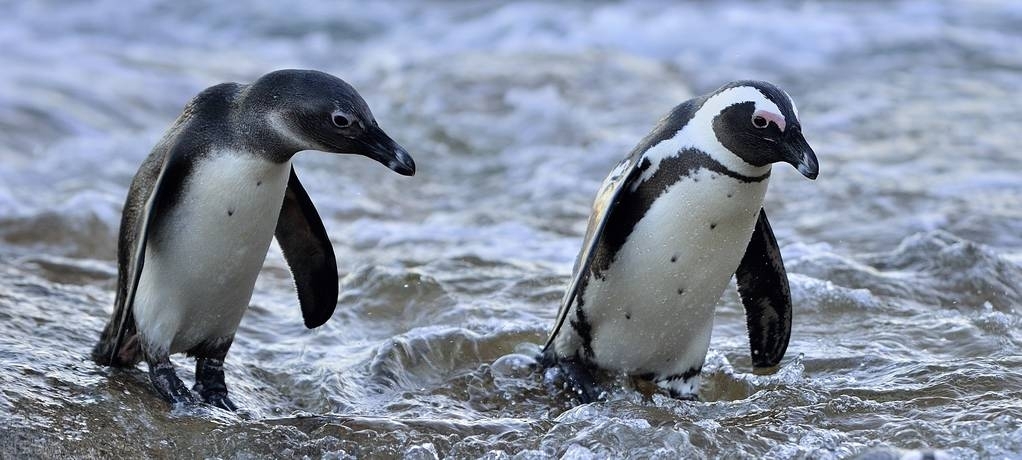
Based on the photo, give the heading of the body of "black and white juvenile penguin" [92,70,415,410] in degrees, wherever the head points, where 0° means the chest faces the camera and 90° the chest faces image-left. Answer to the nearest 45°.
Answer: approximately 315°

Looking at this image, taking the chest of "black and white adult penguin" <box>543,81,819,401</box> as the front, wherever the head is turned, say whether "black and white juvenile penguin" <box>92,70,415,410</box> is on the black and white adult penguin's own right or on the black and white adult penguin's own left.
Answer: on the black and white adult penguin's own right

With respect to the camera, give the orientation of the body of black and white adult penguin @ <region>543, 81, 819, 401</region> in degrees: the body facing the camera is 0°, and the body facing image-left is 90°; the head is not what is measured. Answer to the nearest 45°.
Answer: approximately 315°

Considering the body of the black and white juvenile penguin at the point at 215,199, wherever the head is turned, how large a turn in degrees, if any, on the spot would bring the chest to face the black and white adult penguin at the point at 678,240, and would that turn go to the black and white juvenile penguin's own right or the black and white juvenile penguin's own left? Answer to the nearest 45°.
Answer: approximately 45° to the black and white juvenile penguin's own left
